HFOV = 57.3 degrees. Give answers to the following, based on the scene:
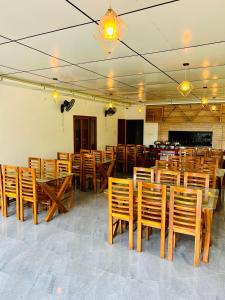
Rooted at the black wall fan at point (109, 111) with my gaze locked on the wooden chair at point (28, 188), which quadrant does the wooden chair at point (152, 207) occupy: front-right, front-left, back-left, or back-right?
front-left

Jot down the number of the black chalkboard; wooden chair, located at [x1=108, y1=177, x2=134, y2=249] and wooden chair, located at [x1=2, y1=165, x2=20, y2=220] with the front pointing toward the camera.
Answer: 1

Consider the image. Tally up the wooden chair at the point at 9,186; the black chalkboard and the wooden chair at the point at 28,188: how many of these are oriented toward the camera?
1

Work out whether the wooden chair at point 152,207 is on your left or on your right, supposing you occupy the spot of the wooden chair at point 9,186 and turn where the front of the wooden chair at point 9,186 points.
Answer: on your right

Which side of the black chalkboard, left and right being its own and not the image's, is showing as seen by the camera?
front

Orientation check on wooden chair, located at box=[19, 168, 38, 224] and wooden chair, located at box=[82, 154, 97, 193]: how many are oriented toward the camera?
0

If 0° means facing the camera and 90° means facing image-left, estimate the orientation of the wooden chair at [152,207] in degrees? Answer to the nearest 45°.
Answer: approximately 225°

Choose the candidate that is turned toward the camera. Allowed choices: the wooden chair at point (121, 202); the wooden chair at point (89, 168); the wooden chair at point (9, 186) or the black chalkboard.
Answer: the black chalkboard

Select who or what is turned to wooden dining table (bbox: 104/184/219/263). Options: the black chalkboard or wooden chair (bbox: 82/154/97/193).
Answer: the black chalkboard

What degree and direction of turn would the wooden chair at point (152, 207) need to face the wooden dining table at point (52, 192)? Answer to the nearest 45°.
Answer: approximately 90° to its left

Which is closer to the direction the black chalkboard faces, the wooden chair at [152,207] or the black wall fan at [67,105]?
the wooden chair

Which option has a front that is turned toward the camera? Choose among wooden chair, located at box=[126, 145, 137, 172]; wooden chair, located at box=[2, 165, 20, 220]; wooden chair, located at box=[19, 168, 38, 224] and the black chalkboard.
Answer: the black chalkboard

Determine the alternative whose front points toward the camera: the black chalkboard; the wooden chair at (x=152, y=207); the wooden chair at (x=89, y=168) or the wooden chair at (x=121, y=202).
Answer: the black chalkboard
